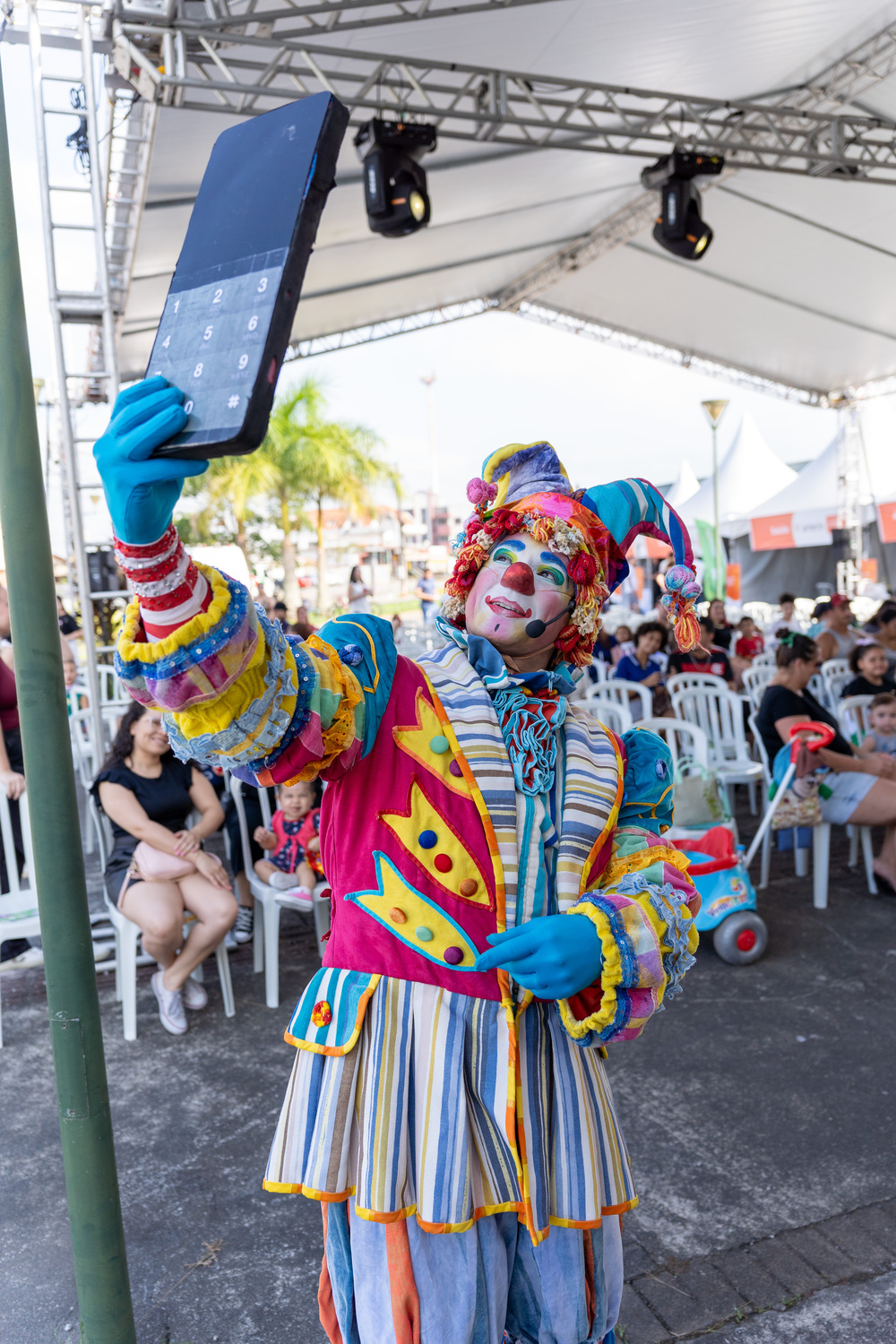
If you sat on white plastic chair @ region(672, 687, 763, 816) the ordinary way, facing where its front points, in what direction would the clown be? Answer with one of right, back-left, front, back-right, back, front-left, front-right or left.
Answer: front-right

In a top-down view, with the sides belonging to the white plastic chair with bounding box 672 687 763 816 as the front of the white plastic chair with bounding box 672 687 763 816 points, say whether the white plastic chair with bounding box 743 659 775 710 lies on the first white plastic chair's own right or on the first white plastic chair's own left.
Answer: on the first white plastic chair's own left

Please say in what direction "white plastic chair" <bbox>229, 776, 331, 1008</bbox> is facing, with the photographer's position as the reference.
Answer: facing the viewer and to the right of the viewer

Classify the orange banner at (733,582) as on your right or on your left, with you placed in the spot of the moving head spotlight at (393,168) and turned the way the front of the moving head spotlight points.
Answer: on your left

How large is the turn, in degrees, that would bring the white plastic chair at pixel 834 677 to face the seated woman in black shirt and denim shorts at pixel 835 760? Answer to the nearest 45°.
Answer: approximately 45° to its right

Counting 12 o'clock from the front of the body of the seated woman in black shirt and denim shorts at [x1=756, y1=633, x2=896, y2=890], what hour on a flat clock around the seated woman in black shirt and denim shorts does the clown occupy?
The clown is roughly at 3 o'clock from the seated woman in black shirt and denim shorts.

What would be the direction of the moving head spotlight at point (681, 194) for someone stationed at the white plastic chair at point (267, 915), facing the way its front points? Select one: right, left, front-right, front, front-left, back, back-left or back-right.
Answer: left

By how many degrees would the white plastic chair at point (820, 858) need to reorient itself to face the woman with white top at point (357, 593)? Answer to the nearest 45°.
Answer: approximately 180°

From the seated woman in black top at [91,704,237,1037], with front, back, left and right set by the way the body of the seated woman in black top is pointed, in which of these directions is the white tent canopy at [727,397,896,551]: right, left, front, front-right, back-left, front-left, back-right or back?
left

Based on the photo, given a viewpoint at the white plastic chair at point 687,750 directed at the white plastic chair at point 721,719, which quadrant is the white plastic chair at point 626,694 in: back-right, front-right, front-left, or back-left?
front-left
